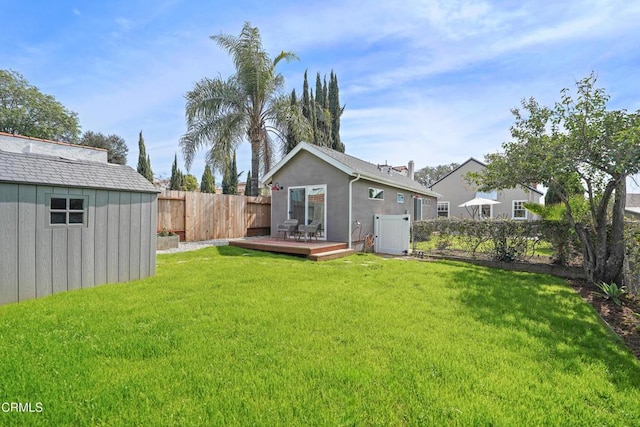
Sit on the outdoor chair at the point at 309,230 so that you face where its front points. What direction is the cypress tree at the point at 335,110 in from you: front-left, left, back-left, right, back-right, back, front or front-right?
back-right

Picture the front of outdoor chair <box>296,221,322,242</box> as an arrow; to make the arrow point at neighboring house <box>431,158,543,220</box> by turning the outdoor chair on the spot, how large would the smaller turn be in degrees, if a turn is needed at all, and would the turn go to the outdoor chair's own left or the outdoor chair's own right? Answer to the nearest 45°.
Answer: approximately 180°

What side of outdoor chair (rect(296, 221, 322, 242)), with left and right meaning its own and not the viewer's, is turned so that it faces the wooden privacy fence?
right

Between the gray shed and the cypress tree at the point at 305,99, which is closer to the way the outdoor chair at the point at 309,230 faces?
the gray shed

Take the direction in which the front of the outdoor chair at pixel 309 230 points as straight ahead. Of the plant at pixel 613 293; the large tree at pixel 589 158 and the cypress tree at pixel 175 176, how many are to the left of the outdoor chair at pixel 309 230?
2
